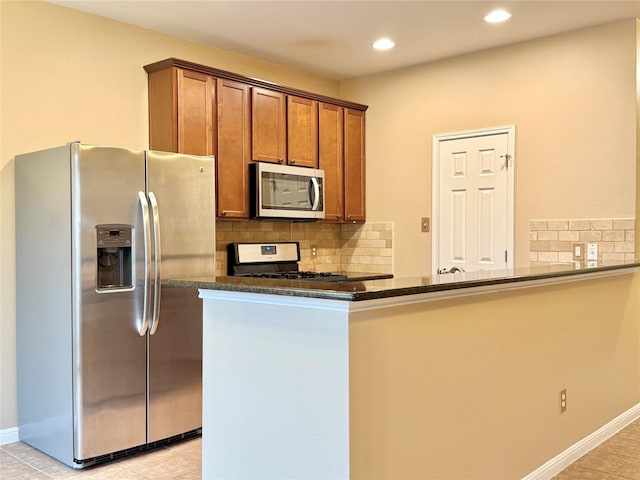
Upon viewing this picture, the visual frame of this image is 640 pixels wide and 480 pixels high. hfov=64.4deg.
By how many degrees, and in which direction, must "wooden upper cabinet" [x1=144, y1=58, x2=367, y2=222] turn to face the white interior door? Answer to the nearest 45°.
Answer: approximately 45° to its left

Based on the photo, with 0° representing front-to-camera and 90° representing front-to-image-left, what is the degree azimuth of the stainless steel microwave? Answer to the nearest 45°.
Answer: approximately 315°

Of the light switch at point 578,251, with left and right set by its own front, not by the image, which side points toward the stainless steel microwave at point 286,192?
right
